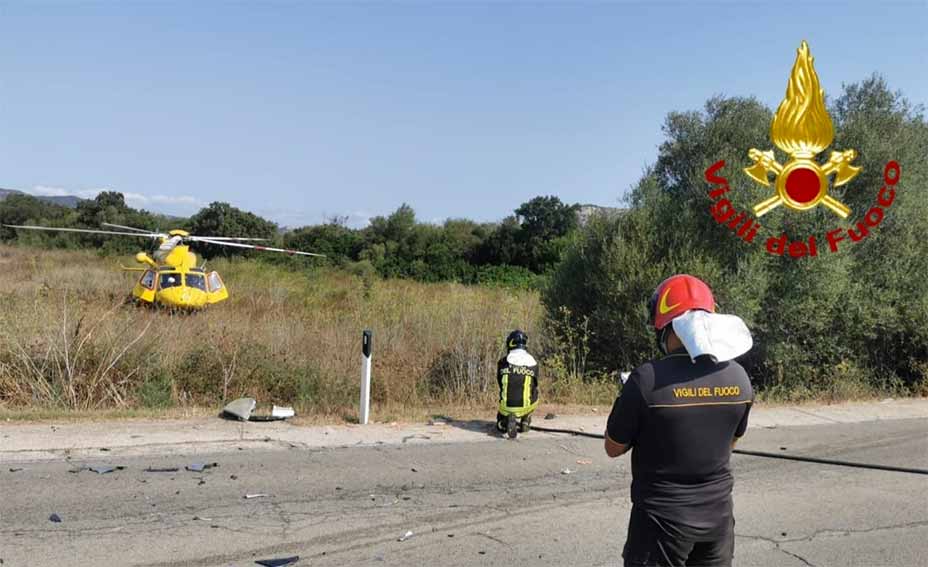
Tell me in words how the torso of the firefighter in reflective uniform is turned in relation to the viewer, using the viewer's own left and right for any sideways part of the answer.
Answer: facing away from the viewer

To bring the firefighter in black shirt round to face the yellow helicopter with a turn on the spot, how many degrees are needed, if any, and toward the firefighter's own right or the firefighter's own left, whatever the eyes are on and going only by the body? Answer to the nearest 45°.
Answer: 0° — they already face it

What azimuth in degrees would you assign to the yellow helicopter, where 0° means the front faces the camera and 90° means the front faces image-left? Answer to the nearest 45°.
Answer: approximately 0°

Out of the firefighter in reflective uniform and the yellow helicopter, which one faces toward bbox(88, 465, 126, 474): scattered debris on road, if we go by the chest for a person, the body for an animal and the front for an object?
the yellow helicopter

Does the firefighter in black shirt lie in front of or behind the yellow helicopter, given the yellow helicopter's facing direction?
in front

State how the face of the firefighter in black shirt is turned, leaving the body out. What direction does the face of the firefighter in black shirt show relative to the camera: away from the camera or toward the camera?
away from the camera

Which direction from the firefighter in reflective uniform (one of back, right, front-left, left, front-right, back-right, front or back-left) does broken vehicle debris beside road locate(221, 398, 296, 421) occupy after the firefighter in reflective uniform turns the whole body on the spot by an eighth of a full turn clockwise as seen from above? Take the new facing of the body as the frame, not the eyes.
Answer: back-left

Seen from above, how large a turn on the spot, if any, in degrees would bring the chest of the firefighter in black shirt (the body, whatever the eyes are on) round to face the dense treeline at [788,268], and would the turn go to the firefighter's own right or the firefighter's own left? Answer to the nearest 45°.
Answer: approximately 45° to the firefighter's own right

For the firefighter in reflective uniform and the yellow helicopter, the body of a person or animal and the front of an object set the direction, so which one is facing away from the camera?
the firefighter in reflective uniform

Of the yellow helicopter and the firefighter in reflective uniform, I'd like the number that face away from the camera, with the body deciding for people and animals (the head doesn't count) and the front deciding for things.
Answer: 1

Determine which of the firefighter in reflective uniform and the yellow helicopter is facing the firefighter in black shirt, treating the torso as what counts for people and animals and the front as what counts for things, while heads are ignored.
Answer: the yellow helicopter

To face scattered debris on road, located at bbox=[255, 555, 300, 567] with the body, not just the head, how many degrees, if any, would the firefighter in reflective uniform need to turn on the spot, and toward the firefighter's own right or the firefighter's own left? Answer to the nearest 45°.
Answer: approximately 180°

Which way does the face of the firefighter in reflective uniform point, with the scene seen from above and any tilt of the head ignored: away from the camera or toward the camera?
away from the camera
